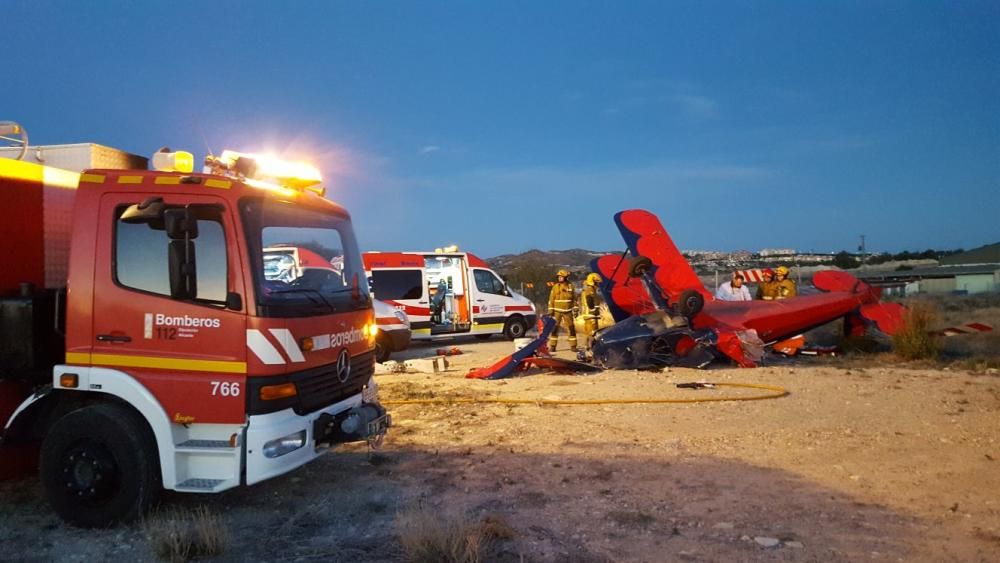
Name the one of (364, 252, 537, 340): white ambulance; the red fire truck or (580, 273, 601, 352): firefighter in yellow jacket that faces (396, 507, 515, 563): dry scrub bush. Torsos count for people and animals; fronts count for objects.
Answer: the red fire truck

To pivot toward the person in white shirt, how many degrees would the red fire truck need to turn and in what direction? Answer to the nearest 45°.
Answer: approximately 90° to its left

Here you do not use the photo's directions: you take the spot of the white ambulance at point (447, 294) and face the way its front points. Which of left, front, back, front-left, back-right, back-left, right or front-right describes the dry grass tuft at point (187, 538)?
right

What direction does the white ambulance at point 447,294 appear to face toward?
to the viewer's right

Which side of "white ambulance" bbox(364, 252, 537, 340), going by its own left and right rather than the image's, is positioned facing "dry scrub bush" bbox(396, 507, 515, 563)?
right

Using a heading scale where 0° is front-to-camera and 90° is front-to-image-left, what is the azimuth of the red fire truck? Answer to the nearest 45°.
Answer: approximately 315°

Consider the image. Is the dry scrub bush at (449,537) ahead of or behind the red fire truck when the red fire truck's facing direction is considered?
ahead

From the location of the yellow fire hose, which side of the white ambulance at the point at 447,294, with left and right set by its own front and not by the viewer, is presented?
right

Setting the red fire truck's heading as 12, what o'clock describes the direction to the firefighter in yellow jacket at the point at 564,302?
The firefighter in yellow jacket is roughly at 9 o'clock from the red fire truck.

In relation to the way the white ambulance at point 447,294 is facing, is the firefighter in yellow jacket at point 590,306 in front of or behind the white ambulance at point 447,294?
in front

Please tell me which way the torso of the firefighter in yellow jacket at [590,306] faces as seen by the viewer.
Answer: to the viewer's right

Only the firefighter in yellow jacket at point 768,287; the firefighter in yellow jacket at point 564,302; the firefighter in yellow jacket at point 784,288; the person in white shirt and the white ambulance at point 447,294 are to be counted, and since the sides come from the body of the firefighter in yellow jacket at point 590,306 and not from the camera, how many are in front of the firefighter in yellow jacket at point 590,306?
3
